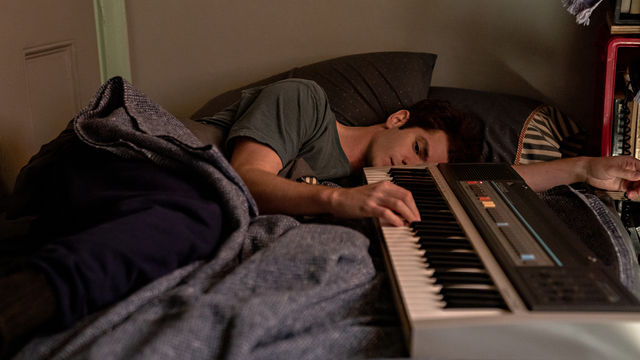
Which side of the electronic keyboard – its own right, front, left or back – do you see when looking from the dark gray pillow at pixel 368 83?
right

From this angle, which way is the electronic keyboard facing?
to the viewer's left

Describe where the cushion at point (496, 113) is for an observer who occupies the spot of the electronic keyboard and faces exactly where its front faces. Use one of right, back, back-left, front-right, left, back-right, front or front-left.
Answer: right

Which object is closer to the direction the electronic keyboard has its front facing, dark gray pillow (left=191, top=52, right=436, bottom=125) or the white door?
the white door
